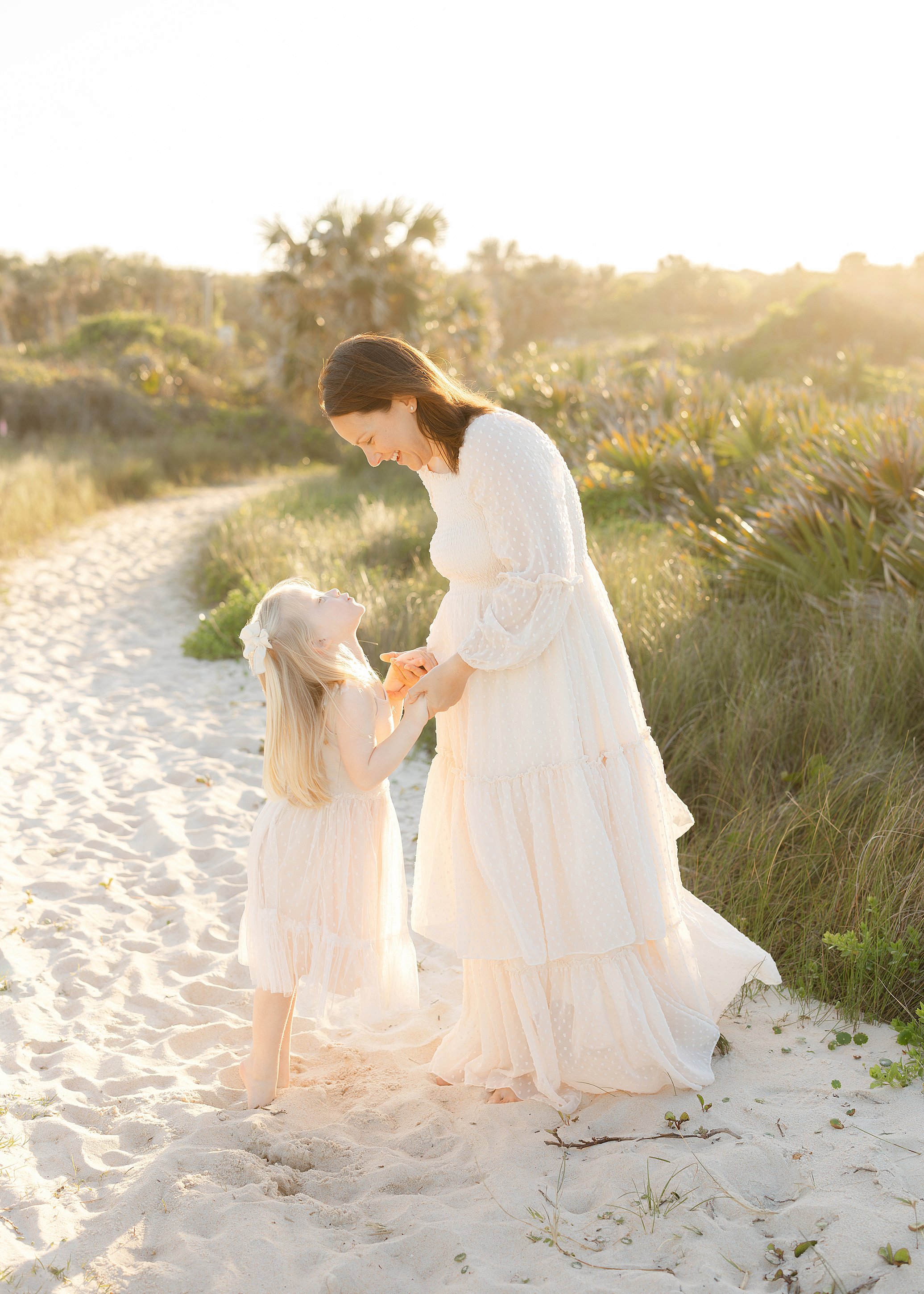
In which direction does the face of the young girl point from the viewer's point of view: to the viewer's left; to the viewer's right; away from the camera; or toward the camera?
to the viewer's right

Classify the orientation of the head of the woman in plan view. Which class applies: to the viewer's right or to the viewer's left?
to the viewer's left

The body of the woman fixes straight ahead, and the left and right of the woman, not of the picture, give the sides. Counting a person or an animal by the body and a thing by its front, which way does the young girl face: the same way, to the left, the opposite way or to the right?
the opposite way

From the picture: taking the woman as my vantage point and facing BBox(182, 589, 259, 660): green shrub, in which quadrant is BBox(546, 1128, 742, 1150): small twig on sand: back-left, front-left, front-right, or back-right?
back-right

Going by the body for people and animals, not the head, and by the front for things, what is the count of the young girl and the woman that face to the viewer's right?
1

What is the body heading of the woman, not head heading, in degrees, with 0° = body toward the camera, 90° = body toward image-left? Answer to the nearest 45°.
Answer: approximately 90°

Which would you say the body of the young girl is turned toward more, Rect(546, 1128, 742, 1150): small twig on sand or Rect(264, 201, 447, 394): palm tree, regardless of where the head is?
the small twig on sand

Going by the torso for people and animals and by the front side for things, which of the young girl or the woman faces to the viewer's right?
the young girl

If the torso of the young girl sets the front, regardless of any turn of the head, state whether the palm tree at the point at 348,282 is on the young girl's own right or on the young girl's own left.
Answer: on the young girl's own left

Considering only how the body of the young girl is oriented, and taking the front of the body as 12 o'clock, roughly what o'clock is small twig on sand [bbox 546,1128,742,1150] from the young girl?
The small twig on sand is roughly at 1 o'clock from the young girl.

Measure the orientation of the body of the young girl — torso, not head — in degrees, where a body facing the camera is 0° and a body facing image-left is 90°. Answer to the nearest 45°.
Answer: approximately 270°

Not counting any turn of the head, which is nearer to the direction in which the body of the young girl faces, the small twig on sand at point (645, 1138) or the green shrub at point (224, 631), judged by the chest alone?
the small twig on sand
